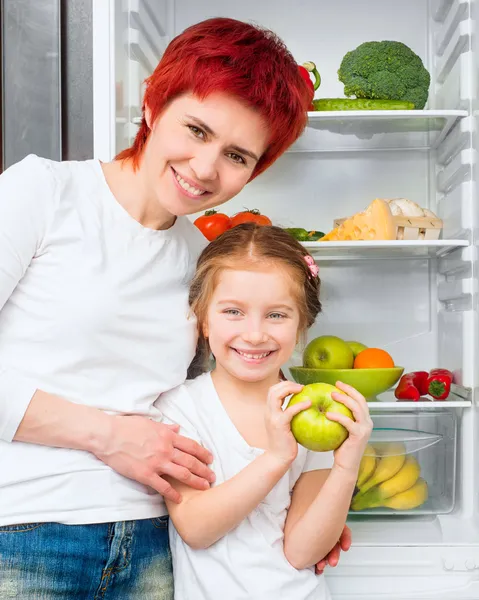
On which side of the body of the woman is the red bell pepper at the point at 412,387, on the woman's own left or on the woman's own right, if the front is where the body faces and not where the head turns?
on the woman's own left

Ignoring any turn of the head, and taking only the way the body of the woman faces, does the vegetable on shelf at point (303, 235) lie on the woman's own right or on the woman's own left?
on the woman's own left

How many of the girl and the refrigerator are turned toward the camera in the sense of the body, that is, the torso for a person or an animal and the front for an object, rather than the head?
2

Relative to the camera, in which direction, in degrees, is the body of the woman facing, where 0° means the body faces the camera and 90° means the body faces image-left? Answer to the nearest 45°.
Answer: approximately 315°
